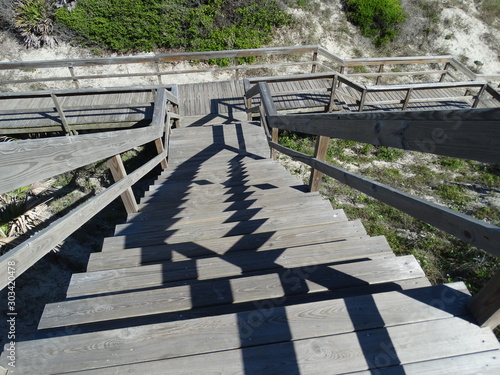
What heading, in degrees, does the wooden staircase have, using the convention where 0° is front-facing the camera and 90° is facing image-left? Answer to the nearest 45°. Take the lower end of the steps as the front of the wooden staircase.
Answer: approximately 180°

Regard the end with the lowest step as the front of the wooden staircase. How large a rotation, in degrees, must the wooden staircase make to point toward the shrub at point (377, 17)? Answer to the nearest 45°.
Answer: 0° — it already faces it

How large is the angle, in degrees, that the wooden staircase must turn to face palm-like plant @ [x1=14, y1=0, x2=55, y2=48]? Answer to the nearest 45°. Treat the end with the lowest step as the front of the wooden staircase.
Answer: approximately 45° to its left
